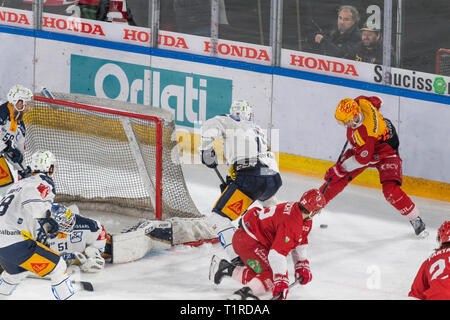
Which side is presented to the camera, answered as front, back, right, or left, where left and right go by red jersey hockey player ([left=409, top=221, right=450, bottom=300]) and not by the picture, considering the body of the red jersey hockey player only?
back

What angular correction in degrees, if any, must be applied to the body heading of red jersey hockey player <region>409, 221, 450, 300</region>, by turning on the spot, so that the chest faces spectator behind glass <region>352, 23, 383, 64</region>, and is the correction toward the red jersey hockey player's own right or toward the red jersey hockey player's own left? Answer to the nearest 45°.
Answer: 0° — they already face them

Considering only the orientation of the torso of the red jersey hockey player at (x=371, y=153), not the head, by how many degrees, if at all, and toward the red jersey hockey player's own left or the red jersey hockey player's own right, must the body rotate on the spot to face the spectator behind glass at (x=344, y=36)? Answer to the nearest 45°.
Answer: approximately 135° to the red jersey hockey player's own right

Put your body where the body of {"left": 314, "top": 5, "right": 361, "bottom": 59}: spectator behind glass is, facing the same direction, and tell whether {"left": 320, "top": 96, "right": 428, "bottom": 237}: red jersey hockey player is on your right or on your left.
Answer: on your left

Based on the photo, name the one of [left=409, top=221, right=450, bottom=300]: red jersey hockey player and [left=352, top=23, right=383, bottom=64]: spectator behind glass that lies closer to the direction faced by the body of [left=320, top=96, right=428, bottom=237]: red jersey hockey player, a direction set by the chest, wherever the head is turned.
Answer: the red jersey hockey player
